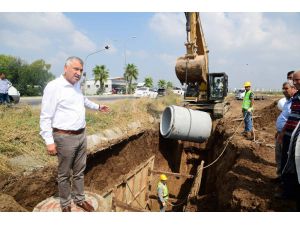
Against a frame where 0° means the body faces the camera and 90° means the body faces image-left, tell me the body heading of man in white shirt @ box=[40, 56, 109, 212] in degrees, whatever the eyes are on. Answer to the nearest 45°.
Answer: approximately 315°

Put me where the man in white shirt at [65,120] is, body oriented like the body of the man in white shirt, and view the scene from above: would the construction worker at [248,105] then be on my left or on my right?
on my left

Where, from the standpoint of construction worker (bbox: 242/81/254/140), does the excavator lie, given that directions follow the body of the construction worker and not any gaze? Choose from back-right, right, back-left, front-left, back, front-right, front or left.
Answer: right

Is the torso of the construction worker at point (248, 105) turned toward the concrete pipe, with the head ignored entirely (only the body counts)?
yes

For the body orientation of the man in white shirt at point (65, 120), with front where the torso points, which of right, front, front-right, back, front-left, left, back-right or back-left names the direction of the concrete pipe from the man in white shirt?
left

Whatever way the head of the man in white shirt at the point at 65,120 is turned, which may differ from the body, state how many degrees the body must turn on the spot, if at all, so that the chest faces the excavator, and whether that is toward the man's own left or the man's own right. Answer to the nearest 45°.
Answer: approximately 90° to the man's own left

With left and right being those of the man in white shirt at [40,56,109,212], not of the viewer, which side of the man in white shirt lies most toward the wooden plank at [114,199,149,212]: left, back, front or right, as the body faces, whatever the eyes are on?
left

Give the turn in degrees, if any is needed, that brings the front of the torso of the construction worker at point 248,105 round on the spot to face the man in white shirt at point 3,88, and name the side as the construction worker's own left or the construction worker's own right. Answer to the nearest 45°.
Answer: approximately 45° to the construction worker's own right

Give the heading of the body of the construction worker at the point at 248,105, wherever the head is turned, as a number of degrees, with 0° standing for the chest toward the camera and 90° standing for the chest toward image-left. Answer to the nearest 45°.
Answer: approximately 45°

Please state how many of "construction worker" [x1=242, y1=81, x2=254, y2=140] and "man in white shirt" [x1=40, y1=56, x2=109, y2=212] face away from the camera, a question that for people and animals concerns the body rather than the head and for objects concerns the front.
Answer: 0
